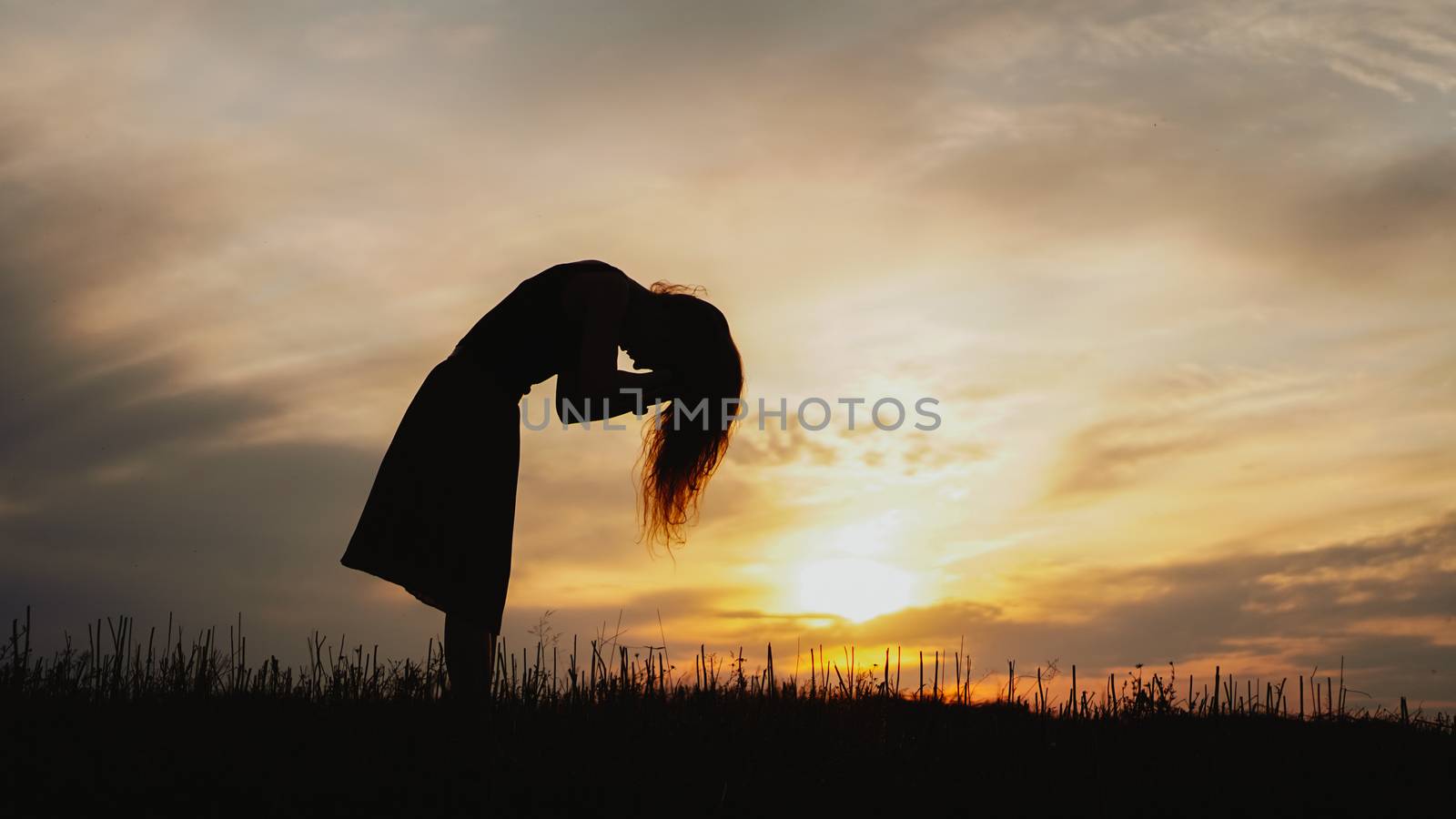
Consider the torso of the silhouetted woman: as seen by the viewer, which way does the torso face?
to the viewer's right
